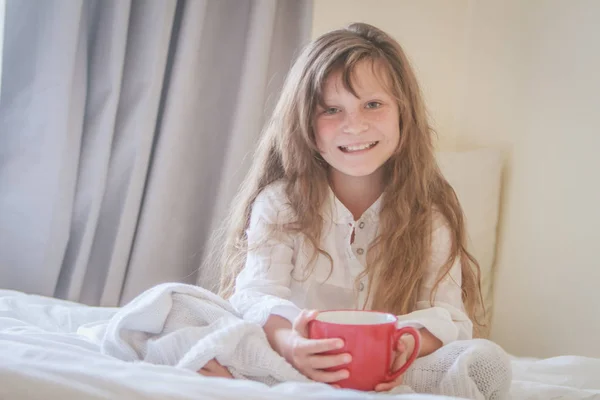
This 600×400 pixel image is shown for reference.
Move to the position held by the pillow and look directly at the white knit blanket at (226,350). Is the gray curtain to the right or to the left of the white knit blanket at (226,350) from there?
right

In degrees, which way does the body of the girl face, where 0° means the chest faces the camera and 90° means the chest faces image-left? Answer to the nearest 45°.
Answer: approximately 0°

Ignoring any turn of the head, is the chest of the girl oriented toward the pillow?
no

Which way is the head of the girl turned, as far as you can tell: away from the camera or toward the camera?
toward the camera
